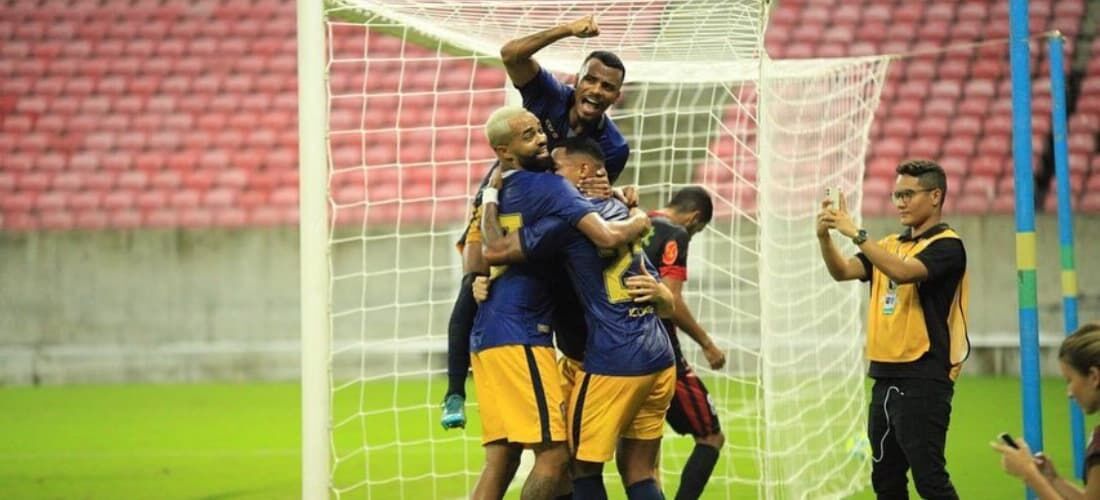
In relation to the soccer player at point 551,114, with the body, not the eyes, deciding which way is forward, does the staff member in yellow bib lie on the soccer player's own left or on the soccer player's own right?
on the soccer player's own left

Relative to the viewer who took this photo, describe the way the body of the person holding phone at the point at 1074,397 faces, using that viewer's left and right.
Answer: facing to the left of the viewer

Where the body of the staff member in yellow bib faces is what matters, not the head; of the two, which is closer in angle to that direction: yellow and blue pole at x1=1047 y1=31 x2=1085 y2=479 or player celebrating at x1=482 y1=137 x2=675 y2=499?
the player celebrating

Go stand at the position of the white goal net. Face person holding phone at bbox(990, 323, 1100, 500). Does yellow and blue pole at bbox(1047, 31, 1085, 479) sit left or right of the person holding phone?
left

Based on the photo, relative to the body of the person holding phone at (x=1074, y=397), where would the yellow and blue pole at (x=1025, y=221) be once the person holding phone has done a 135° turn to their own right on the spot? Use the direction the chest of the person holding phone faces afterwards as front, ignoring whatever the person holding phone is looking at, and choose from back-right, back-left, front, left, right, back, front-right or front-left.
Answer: front-left

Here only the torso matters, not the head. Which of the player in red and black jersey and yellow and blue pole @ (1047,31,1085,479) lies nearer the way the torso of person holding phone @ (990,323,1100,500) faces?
the player in red and black jersey
